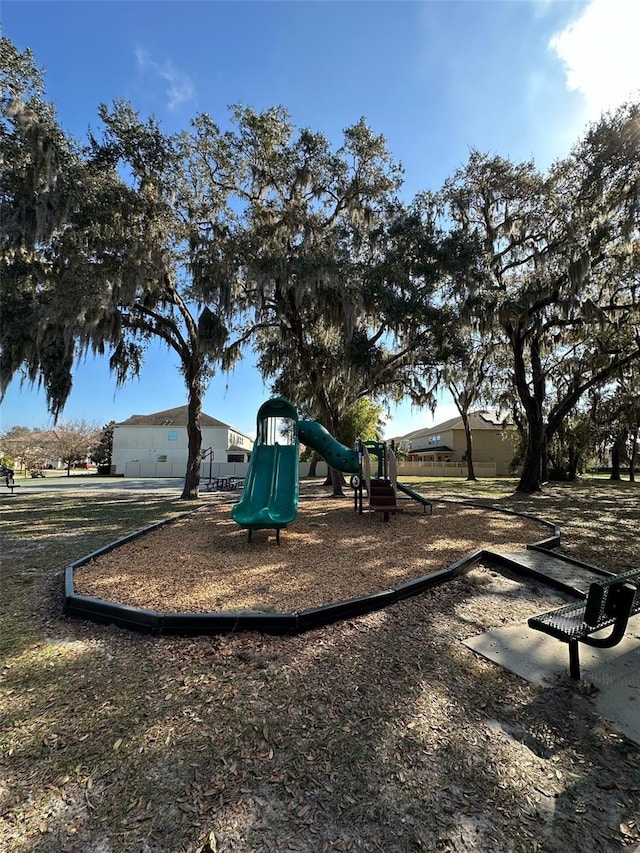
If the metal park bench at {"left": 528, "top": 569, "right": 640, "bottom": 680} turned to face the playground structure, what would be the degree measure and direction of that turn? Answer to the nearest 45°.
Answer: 0° — it already faces it

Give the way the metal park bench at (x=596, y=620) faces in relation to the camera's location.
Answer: facing away from the viewer and to the left of the viewer

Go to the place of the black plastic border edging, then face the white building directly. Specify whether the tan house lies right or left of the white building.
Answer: right

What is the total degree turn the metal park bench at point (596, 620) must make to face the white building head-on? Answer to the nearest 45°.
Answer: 0° — it already faces it

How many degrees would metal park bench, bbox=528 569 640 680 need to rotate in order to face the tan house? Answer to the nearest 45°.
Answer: approximately 45° to its right
